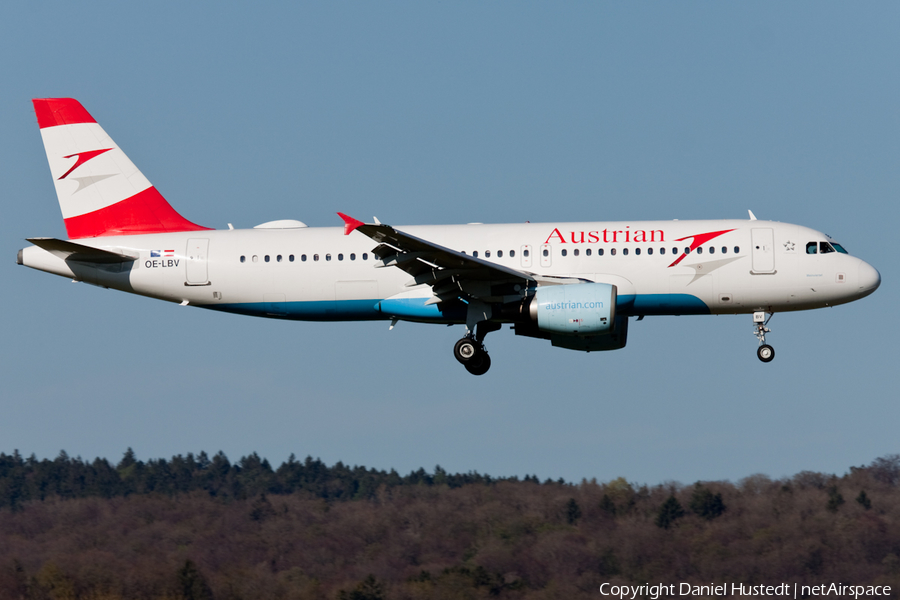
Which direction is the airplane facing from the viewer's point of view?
to the viewer's right
